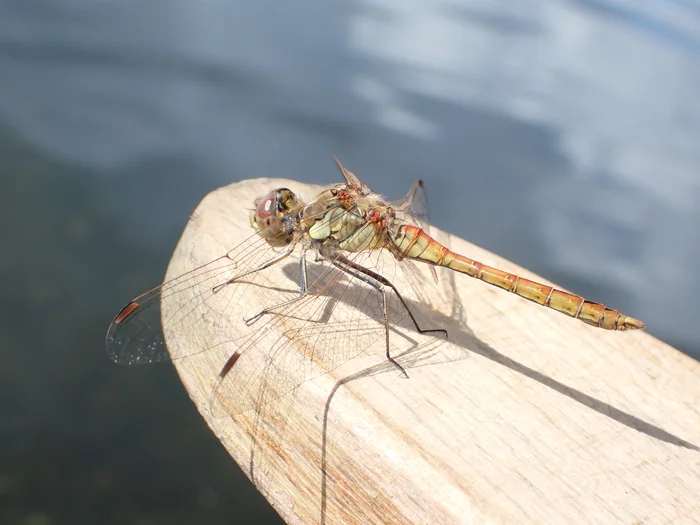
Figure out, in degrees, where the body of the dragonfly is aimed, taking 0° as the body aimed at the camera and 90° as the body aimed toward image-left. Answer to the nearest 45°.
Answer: approximately 90°
